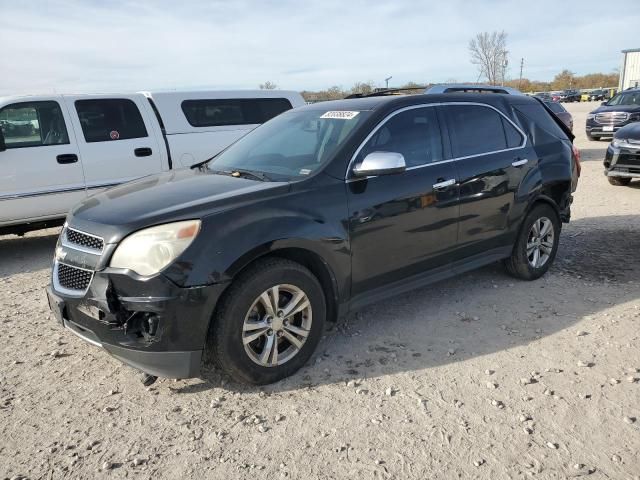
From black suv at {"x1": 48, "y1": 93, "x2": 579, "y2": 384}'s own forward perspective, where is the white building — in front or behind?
behind

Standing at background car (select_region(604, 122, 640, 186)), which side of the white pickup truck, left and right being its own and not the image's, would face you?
back

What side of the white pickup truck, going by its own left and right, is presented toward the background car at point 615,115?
back

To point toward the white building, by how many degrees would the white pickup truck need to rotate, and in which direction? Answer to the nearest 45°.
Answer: approximately 135° to its right

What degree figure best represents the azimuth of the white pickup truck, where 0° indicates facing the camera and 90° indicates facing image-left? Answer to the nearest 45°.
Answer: approximately 90°

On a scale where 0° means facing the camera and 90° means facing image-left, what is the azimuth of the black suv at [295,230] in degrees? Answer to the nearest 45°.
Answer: approximately 45°

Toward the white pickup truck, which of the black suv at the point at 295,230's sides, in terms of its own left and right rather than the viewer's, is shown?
right

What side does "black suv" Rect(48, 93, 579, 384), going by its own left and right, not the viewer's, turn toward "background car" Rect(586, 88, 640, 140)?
back

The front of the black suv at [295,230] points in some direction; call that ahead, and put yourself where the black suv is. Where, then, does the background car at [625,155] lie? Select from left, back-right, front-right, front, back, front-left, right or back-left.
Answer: back

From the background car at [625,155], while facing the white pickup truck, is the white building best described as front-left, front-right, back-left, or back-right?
back-right
